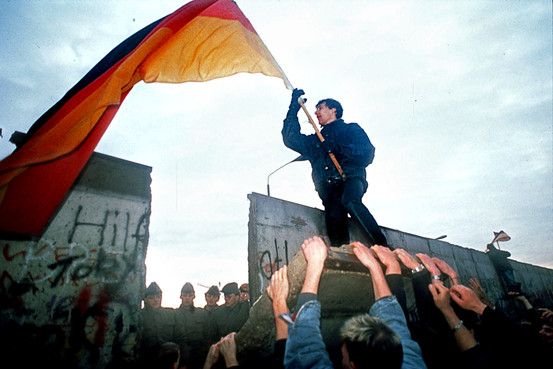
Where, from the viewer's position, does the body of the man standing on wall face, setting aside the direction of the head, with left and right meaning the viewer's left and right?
facing the viewer and to the left of the viewer
